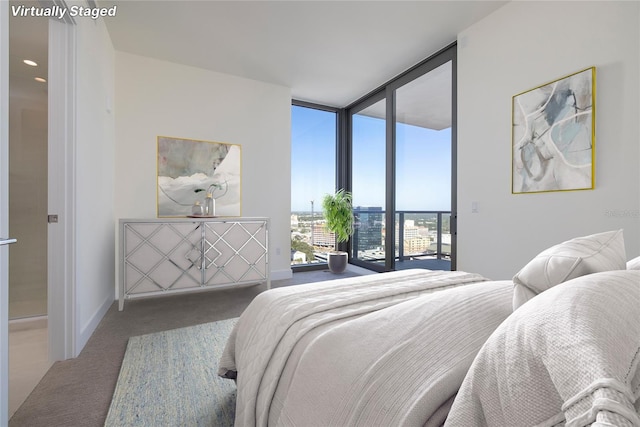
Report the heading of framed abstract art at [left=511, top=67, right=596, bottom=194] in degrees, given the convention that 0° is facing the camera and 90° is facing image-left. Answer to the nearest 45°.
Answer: approximately 45°

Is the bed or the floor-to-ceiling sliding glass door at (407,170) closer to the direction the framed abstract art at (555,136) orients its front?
the bed

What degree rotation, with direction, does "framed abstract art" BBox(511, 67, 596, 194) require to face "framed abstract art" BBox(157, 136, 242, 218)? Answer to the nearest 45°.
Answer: approximately 45° to its right

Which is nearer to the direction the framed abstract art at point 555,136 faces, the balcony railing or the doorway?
the doorway

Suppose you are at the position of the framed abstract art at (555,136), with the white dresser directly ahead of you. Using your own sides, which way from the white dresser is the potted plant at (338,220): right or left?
right

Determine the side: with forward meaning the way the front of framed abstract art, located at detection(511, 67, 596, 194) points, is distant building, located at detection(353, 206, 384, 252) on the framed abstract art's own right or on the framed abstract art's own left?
on the framed abstract art's own right

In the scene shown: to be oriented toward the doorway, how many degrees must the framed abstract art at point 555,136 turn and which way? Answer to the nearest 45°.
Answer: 0° — it already faces it

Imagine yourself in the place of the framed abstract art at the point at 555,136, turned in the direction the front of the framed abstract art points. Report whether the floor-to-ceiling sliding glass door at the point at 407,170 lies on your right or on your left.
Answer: on your right

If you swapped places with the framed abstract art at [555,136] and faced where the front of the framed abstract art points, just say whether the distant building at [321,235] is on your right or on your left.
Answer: on your right

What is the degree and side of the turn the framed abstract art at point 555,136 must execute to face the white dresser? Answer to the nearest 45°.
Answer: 0° — it already faces it
